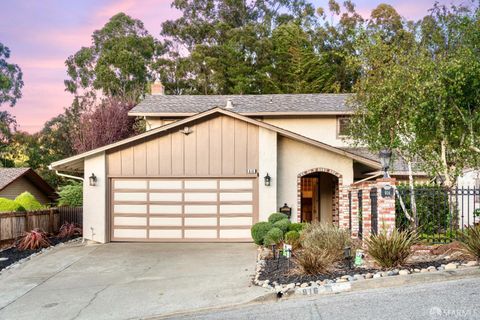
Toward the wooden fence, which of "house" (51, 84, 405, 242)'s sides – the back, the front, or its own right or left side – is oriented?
right

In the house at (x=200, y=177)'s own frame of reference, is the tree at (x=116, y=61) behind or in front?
behind

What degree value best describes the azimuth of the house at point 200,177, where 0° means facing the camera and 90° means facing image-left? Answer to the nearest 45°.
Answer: approximately 0°

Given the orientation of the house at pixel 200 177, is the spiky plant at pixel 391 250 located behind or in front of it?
in front

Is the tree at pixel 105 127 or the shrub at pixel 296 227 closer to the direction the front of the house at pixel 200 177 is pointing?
the shrub

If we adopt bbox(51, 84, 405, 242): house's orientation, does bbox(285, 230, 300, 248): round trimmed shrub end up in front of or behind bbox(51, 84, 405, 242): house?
in front

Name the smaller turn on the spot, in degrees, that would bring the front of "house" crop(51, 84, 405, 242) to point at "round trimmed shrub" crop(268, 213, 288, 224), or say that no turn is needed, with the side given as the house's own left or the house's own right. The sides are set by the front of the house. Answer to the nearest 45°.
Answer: approximately 45° to the house's own left

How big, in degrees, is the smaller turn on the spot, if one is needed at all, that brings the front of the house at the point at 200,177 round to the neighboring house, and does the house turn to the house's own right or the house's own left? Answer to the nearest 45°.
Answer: approximately 135° to the house's own right
